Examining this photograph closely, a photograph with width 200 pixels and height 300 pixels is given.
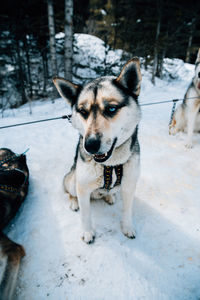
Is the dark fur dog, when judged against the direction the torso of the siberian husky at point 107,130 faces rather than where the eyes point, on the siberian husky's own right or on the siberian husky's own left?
on the siberian husky's own right

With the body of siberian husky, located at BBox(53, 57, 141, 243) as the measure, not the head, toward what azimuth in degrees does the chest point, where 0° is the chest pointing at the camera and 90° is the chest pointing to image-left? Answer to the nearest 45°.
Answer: approximately 0°

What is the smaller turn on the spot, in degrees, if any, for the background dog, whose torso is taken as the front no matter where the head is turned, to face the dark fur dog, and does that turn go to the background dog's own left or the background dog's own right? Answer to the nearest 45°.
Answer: approximately 90° to the background dog's own right

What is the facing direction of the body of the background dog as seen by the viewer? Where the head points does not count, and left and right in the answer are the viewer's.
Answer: facing the viewer and to the right of the viewer

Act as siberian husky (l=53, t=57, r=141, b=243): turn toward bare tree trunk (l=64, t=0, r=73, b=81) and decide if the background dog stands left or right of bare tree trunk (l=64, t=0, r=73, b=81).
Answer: right

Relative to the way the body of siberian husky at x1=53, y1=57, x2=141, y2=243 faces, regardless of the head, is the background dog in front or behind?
behind

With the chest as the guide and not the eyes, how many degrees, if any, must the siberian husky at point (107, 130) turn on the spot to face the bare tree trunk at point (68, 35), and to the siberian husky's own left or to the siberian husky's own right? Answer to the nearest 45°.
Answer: approximately 180°

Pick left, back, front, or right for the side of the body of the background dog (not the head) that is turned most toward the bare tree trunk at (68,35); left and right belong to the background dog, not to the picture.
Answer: back

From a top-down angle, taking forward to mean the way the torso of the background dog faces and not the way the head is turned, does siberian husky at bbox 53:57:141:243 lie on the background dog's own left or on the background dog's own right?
on the background dog's own right

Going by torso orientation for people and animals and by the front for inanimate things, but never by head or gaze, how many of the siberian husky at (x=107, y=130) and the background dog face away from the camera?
0
